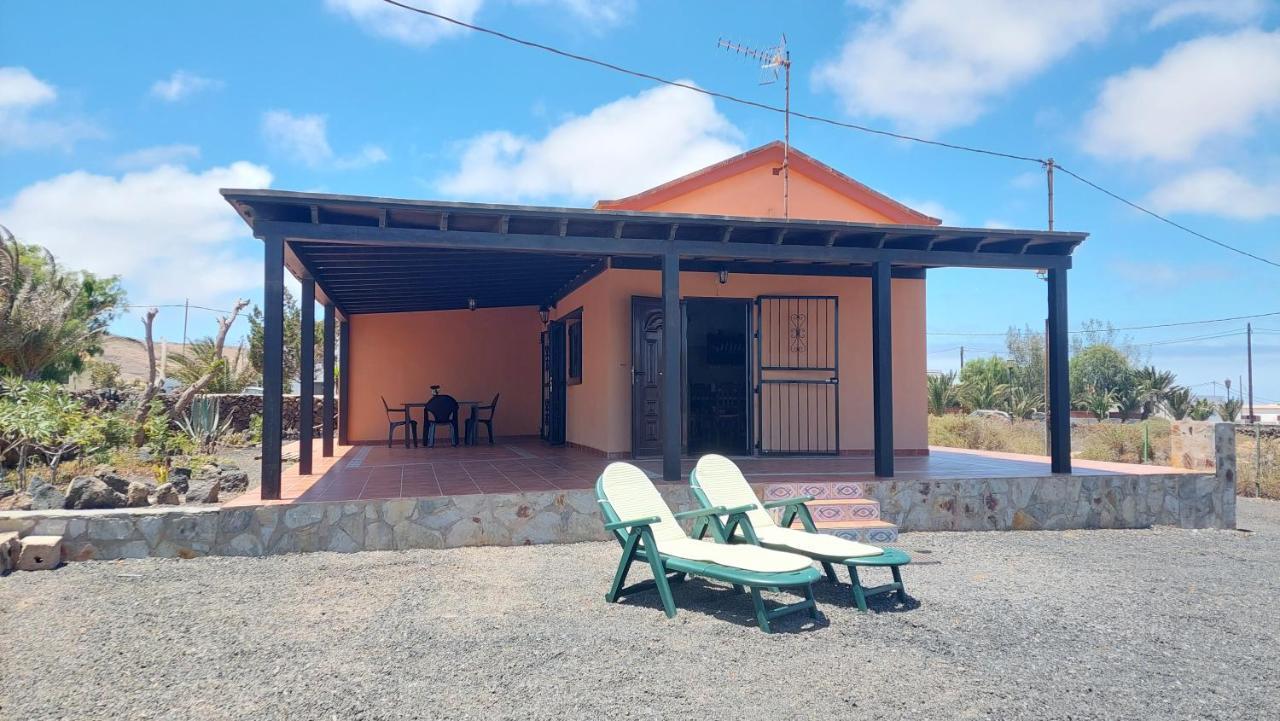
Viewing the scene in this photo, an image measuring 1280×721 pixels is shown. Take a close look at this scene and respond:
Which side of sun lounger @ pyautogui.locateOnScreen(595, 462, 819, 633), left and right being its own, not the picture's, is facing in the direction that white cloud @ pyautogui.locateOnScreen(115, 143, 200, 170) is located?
back

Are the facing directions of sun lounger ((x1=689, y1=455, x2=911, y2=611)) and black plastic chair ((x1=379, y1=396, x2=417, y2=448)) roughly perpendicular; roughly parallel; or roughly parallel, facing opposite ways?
roughly perpendicular

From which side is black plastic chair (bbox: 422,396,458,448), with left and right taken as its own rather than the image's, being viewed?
back

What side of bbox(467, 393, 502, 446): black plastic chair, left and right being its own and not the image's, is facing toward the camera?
left

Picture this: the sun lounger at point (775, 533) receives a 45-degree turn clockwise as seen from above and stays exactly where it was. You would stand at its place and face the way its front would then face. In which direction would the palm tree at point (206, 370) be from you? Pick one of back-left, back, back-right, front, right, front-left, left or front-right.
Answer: back-right

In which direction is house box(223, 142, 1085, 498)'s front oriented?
toward the camera

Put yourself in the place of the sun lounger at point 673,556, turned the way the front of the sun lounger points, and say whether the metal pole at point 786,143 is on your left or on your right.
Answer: on your left

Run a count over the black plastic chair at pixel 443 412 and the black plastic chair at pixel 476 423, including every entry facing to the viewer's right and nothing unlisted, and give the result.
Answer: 0

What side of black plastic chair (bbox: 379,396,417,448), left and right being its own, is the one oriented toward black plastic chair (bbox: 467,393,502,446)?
front

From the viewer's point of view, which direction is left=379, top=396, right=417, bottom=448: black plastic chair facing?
to the viewer's right

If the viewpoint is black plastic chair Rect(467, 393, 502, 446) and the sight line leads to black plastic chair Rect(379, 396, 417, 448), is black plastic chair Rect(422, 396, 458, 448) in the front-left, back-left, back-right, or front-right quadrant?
front-left

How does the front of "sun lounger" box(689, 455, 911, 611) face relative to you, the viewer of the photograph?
facing the viewer and to the right of the viewer

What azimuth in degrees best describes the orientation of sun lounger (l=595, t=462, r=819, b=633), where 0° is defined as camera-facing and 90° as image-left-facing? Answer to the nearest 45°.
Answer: approximately 315°
